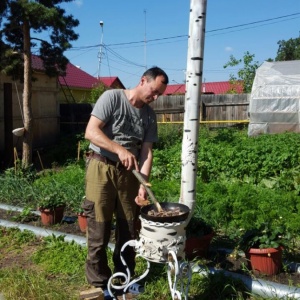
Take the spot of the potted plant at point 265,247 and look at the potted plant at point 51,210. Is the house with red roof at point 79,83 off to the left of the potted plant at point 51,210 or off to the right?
right

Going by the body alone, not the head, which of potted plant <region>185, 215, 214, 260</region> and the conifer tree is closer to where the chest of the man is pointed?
the potted plant

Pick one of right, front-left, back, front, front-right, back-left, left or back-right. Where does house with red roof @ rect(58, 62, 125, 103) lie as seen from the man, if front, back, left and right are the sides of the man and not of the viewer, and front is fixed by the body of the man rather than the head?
back-left

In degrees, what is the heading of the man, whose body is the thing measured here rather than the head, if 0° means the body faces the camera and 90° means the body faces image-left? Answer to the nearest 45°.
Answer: approximately 315°

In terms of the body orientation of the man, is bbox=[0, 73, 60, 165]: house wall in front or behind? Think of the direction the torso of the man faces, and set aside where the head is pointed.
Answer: behind

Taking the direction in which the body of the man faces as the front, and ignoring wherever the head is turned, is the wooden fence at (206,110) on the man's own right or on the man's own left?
on the man's own left

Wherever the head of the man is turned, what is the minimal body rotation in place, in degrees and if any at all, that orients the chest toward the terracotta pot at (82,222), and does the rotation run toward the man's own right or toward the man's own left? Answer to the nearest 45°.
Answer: approximately 135° to the man's own left
